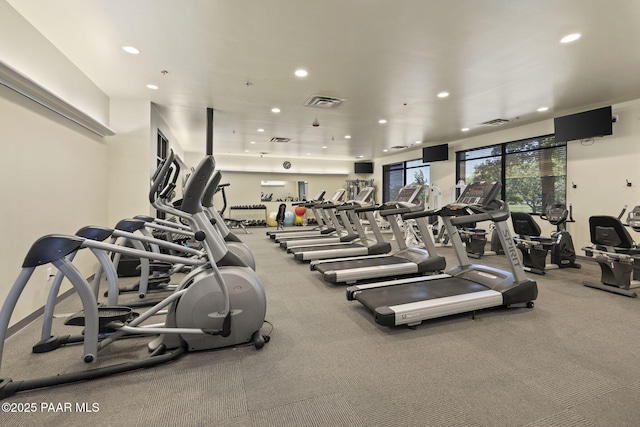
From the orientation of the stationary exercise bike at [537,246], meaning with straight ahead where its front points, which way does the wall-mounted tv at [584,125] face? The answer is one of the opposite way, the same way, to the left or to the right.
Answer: the opposite way

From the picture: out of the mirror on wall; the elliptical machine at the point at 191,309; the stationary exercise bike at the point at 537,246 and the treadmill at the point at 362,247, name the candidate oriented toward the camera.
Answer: the mirror on wall

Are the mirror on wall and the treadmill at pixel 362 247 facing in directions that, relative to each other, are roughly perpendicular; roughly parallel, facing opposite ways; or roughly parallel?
roughly perpendicular

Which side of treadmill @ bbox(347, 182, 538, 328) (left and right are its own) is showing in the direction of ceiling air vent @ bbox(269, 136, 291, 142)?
left

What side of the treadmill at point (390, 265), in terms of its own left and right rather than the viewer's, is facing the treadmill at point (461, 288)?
right

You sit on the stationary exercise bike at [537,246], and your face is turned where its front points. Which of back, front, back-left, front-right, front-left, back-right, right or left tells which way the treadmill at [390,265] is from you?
back

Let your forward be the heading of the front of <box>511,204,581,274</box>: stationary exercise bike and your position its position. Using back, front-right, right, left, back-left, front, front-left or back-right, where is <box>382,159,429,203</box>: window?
left

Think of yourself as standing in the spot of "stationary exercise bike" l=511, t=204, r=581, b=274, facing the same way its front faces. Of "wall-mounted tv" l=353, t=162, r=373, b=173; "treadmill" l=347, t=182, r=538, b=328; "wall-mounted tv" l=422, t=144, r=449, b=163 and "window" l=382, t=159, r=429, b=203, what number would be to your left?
3

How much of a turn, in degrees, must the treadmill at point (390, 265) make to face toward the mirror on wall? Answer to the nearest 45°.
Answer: approximately 90° to its left

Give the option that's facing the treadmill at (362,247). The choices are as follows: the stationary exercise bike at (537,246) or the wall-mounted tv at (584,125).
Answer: the wall-mounted tv

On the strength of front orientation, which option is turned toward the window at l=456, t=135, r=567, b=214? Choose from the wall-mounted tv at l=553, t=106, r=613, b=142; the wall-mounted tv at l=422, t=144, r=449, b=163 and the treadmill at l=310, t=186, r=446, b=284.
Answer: the treadmill

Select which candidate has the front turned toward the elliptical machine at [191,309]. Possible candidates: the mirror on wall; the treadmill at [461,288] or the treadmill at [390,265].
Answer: the mirror on wall
